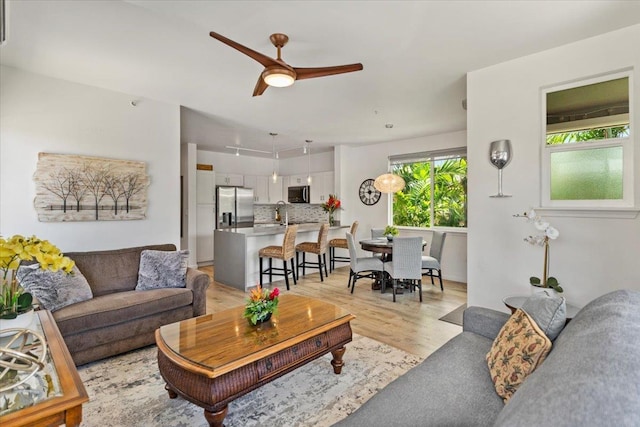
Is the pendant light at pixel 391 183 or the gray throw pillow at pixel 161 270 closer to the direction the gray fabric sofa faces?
the gray throw pillow

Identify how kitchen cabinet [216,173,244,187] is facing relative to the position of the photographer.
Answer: facing the viewer

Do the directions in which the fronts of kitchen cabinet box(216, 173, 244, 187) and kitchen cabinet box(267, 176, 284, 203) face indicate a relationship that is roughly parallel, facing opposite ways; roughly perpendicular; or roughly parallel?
roughly parallel

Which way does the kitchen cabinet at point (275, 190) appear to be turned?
toward the camera

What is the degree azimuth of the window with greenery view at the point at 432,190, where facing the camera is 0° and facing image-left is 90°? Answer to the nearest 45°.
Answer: approximately 45°

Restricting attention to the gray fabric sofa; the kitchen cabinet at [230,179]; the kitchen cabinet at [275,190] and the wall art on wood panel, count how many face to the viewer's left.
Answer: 1

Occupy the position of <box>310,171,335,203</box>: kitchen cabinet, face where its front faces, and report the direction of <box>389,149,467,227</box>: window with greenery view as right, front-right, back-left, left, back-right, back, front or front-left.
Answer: left

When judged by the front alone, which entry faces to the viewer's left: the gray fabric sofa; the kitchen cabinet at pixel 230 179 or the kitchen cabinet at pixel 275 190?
the gray fabric sofa

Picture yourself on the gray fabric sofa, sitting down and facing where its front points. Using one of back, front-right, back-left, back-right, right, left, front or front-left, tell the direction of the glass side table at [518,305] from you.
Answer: right

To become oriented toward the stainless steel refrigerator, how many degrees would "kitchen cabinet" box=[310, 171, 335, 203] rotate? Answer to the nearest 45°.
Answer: approximately 45° to its right

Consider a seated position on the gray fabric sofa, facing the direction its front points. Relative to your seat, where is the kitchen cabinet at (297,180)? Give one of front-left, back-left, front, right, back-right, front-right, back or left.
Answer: front-right

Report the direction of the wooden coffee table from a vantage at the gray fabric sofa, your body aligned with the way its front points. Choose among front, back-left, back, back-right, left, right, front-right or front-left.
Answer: front

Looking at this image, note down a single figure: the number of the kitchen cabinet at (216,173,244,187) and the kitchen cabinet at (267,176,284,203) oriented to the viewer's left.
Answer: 0

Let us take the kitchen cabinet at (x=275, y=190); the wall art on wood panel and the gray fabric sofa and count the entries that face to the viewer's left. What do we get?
1

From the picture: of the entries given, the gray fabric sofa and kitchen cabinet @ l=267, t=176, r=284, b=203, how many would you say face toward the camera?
1

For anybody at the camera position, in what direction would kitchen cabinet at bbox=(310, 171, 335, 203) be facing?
facing the viewer and to the left of the viewer

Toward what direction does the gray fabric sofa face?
to the viewer's left

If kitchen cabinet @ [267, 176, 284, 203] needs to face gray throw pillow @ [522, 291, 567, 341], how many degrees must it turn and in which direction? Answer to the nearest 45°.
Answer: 0° — it already faces it

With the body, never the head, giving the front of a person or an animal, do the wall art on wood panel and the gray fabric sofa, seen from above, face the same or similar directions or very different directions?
very different directions

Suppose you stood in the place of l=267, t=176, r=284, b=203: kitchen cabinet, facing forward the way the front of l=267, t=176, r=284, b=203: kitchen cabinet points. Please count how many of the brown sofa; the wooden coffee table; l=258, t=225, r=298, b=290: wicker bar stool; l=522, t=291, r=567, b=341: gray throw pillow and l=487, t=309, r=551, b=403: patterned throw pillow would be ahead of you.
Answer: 5
